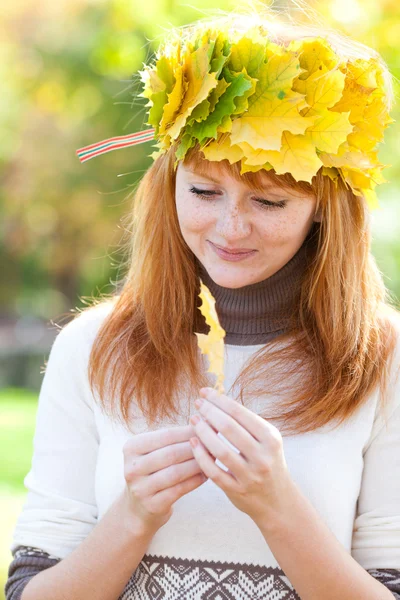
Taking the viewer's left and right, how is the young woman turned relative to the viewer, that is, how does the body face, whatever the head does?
facing the viewer
